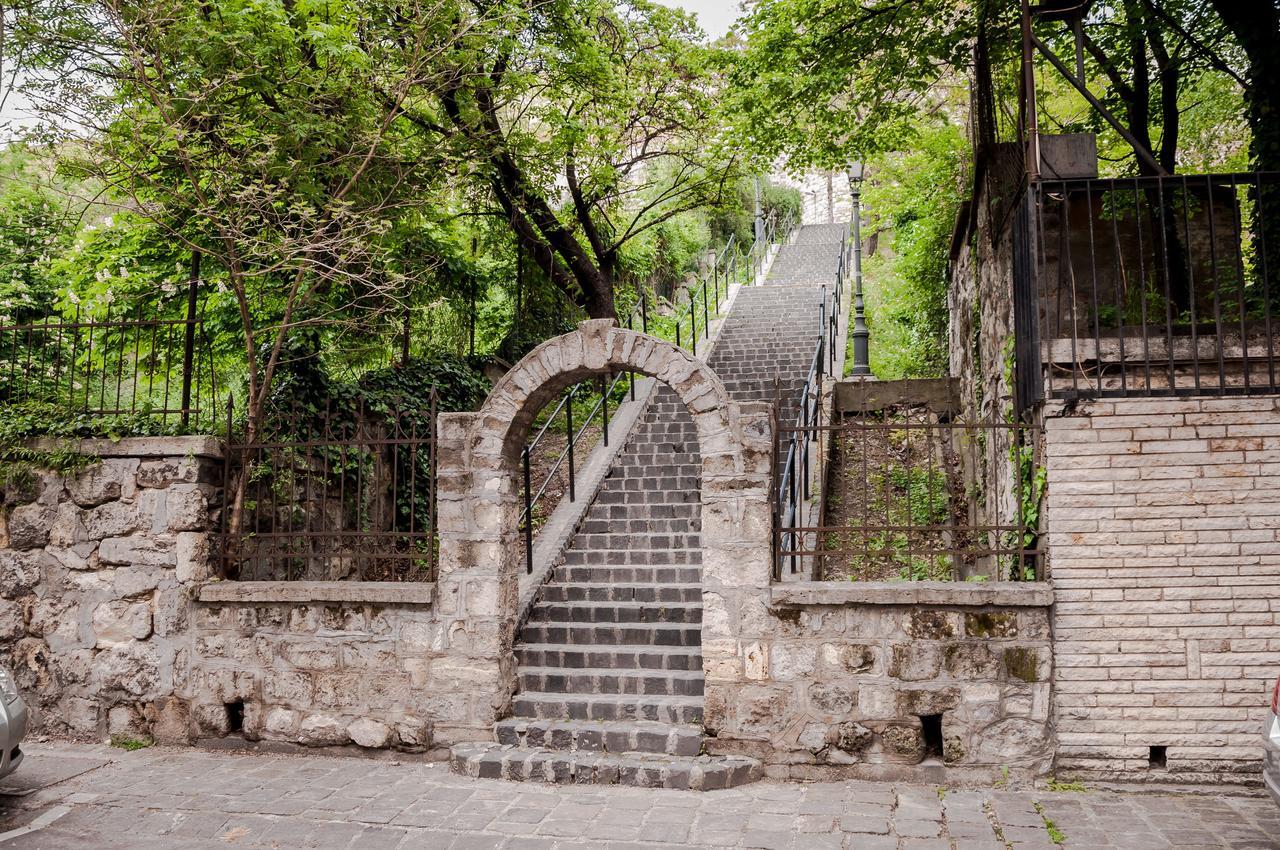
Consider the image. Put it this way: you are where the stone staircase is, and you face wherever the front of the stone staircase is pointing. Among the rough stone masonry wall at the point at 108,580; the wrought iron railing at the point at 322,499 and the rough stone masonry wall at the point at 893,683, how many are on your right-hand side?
2

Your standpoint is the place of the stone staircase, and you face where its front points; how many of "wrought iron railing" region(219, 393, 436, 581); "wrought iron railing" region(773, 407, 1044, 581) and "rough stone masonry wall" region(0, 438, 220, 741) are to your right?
2

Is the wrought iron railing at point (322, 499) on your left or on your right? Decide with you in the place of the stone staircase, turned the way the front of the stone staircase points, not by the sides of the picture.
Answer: on your right

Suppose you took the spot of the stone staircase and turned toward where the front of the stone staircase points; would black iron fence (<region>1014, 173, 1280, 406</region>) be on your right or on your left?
on your left

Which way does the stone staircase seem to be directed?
toward the camera

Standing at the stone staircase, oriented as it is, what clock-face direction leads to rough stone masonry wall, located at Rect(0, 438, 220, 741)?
The rough stone masonry wall is roughly at 3 o'clock from the stone staircase.

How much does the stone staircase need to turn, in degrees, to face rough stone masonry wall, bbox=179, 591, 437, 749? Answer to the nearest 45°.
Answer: approximately 90° to its right

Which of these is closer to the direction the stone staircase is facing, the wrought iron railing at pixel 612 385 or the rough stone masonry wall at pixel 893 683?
the rough stone masonry wall

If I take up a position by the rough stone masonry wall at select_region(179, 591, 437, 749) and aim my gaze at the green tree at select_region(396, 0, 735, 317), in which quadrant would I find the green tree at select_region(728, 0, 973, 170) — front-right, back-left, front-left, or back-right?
front-right

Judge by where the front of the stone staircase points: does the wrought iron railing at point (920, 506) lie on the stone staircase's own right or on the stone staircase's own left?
on the stone staircase's own left
